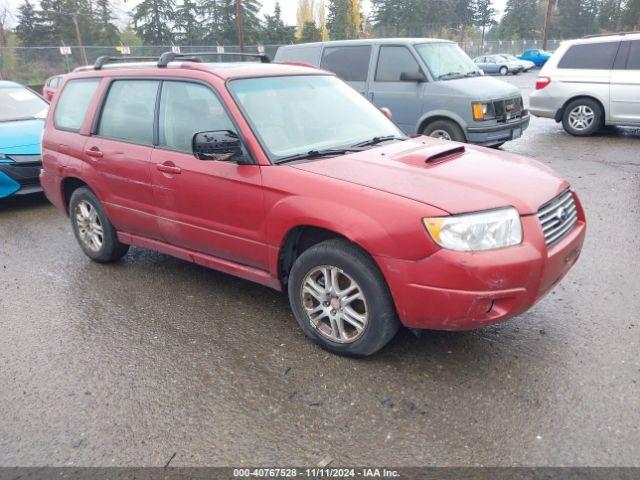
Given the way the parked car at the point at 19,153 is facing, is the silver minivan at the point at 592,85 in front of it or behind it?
in front

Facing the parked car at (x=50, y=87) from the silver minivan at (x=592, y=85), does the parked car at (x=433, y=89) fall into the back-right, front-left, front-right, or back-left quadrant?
front-left

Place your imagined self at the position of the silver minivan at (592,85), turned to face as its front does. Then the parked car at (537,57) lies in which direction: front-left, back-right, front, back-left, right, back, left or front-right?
left

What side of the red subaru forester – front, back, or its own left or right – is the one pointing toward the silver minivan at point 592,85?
left

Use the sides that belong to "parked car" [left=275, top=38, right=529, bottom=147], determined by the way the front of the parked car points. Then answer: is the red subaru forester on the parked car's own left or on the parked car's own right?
on the parked car's own right

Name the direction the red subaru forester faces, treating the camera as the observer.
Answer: facing the viewer and to the right of the viewer

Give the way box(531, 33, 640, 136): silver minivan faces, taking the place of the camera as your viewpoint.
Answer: facing to the right of the viewer

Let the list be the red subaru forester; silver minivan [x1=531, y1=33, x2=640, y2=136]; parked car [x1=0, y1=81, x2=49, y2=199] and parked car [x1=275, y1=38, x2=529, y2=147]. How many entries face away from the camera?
0

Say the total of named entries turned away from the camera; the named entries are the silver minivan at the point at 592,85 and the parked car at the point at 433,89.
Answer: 0

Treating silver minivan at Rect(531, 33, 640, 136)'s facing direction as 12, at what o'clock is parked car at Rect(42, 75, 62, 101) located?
The parked car is roughly at 6 o'clock from the silver minivan.

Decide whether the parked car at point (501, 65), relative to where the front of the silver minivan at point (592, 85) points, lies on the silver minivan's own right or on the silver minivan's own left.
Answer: on the silver minivan's own left

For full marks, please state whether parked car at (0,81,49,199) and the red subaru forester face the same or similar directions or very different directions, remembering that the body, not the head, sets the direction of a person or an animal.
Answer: same or similar directions

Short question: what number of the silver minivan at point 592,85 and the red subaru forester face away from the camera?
0
